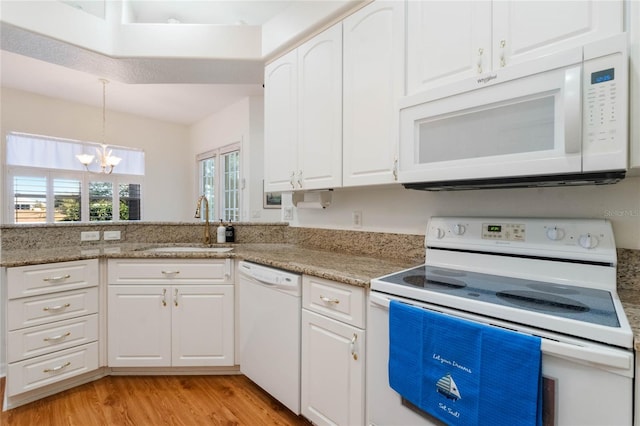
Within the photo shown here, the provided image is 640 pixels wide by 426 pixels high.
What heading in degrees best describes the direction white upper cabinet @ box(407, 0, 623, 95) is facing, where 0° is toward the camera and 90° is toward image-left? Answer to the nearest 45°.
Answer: approximately 45°

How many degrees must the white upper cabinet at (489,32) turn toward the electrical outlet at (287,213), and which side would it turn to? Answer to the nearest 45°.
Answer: approximately 45° to its right

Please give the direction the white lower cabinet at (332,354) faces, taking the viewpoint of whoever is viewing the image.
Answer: facing the viewer and to the left of the viewer

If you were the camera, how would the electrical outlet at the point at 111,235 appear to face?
facing the viewer

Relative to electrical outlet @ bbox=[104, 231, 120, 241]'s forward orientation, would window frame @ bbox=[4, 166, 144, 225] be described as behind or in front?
behind

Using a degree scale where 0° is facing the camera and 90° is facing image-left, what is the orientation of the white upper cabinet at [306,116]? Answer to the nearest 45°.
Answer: approximately 45°

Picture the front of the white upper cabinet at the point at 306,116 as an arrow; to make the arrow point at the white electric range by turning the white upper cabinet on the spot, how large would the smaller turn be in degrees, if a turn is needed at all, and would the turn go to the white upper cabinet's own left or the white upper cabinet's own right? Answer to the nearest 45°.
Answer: approximately 90° to the white upper cabinet's own left

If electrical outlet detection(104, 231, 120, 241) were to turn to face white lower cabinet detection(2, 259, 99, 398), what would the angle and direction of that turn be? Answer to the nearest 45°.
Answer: approximately 45° to its right

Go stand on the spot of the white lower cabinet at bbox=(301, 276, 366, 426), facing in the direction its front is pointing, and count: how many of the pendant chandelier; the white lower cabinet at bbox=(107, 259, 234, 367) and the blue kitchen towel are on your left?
1
